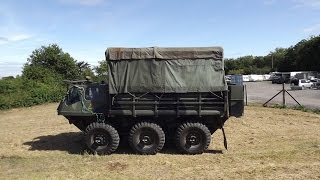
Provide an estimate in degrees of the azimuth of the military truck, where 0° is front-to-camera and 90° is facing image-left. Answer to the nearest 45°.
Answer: approximately 90°
